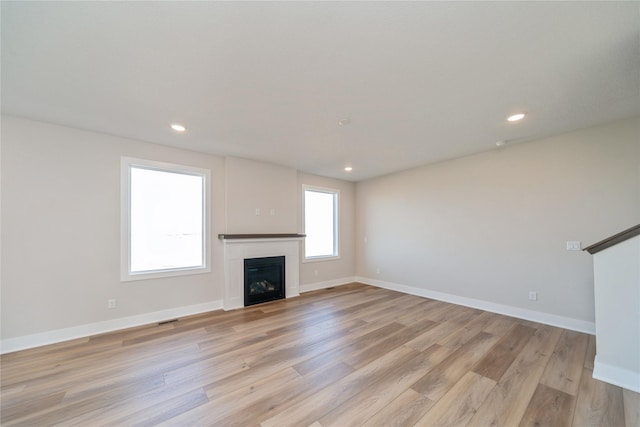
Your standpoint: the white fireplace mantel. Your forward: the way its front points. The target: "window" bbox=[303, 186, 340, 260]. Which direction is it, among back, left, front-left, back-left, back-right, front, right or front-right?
left

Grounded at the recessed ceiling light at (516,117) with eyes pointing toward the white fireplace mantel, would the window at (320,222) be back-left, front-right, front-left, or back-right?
front-right

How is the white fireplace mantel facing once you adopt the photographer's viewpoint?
facing the viewer and to the right of the viewer

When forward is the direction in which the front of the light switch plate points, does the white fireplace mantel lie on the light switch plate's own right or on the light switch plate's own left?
on the light switch plate's own right

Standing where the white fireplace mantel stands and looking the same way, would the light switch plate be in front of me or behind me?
in front

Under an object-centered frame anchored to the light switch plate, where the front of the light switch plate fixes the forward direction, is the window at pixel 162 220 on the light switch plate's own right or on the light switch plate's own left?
on the light switch plate's own right

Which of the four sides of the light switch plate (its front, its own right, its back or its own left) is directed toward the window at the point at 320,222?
right

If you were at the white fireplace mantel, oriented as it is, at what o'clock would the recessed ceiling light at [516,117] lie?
The recessed ceiling light is roughly at 12 o'clock from the white fireplace mantel.

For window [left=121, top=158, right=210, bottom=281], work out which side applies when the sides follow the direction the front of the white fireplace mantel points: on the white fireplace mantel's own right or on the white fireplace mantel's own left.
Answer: on the white fireplace mantel's own right

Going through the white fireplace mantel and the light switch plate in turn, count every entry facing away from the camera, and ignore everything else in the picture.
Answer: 0

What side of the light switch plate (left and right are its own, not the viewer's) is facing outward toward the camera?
front
